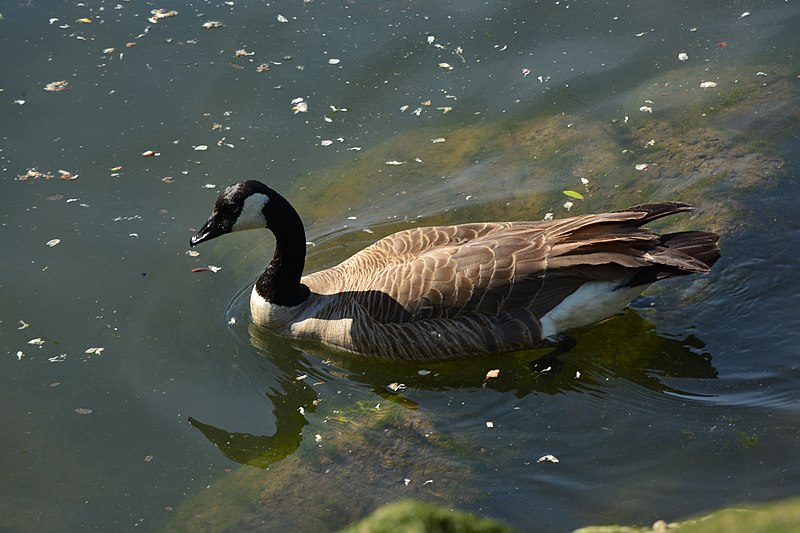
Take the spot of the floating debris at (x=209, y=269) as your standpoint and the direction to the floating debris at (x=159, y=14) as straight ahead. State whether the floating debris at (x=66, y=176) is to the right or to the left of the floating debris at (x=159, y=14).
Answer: left

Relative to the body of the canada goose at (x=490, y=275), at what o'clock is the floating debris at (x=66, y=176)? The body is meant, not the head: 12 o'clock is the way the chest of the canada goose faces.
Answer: The floating debris is roughly at 1 o'clock from the canada goose.

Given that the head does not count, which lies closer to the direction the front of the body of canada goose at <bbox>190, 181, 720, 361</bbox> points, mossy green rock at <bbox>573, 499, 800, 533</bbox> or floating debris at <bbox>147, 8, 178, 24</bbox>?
the floating debris

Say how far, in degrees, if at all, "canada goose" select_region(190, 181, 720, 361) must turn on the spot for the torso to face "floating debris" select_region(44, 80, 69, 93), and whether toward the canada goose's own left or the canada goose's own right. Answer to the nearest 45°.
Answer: approximately 45° to the canada goose's own right

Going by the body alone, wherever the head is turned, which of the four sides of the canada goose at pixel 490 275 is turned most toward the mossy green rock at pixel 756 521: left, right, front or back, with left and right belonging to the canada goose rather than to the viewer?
left

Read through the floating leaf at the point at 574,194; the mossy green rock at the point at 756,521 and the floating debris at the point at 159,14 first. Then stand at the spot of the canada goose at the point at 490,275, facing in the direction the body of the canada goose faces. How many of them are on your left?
1

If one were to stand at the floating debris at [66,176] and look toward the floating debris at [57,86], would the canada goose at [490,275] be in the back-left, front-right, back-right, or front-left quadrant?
back-right

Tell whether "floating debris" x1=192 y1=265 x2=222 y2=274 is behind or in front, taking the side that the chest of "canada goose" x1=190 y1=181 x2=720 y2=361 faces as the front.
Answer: in front

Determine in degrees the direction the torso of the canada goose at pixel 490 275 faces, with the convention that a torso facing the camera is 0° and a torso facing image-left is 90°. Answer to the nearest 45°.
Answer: approximately 90°

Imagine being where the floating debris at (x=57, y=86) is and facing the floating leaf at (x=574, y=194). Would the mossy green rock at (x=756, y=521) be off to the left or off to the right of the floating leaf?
right

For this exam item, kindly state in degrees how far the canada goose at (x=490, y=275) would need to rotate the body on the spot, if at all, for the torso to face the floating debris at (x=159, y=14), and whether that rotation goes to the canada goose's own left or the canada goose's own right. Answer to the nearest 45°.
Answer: approximately 45° to the canada goose's own right
